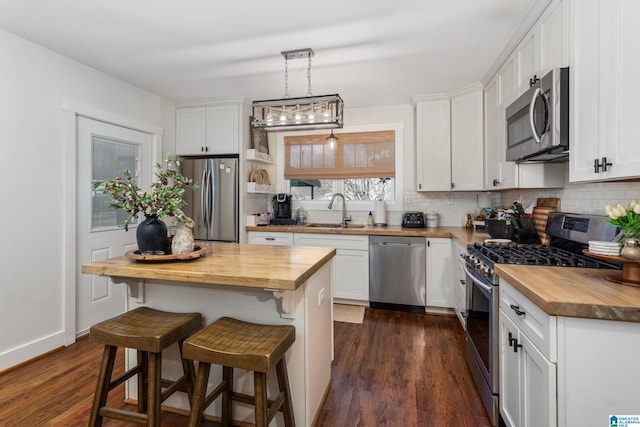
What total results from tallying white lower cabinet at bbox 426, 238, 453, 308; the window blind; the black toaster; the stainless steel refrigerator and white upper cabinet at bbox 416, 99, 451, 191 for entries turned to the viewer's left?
0

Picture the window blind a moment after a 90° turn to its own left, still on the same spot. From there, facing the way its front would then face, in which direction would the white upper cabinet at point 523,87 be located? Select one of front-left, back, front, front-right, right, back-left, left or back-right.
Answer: front-right

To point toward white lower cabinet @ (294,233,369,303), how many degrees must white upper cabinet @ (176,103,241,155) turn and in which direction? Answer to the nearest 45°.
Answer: approximately 45° to its left

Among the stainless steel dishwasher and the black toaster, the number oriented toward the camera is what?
2

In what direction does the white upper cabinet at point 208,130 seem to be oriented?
toward the camera

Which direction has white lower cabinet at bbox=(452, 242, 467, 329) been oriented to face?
to the viewer's left

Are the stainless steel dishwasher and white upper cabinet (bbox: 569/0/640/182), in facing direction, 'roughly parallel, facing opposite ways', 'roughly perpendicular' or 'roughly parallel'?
roughly perpendicular

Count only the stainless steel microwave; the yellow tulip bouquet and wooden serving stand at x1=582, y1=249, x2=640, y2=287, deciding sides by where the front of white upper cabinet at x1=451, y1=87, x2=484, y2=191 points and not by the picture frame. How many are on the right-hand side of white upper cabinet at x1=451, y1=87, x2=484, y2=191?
0

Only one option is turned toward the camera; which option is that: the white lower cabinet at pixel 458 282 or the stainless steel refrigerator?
the stainless steel refrigerator

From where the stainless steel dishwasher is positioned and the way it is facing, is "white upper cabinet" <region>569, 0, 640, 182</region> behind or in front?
in front

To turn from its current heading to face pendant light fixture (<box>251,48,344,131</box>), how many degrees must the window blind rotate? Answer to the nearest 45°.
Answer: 0° — it already faces it

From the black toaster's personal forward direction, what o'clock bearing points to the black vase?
The black vase is roughly at 1 o'clock from the black toaster.

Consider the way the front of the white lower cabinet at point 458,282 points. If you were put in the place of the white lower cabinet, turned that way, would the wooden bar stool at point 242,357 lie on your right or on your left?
on your left

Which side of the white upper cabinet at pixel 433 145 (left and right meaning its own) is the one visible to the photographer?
front

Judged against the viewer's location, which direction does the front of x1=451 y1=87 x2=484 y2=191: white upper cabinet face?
facing the viewer and to the left of the viewer

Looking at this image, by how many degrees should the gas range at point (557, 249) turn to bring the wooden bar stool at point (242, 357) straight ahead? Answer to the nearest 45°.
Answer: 0° — it already faces it
